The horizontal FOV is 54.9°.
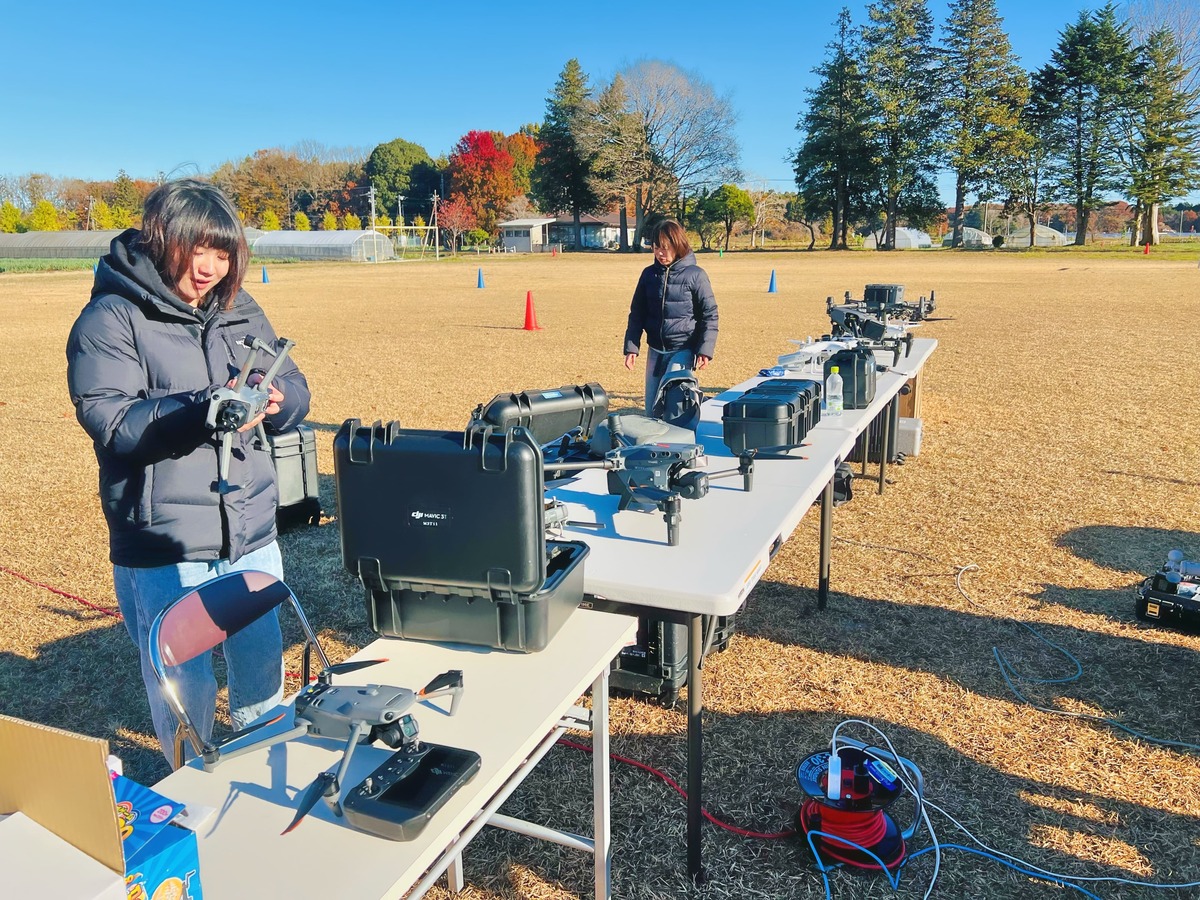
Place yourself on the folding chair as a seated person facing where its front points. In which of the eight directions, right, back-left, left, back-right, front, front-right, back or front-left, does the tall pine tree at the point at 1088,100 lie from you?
left

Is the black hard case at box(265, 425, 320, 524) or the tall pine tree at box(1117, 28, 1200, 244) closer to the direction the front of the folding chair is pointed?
the tall pine tree

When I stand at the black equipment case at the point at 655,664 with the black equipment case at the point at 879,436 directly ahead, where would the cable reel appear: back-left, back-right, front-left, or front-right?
back-right

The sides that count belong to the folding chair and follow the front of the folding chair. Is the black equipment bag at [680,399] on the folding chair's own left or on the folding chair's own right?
on the folding chair's own left

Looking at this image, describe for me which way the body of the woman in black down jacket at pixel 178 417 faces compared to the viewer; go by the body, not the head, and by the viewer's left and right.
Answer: facing the viewer and to the right of the viewer

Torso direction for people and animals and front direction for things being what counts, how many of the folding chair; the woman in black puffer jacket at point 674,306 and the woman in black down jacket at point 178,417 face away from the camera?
0

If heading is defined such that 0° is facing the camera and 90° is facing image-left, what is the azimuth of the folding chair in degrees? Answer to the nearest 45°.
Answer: approximately 315°

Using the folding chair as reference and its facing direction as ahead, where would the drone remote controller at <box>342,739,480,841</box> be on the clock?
The drone remote controller is roughly at 1 o'clock from the folding chair.

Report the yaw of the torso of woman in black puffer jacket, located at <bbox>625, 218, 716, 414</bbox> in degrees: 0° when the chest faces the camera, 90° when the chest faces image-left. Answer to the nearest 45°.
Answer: approximately 45°

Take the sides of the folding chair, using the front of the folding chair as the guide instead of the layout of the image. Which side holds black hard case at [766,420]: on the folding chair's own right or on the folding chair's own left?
on the folding chair's own left

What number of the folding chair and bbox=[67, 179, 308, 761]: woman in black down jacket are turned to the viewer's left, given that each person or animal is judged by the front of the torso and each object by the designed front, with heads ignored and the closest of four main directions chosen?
0

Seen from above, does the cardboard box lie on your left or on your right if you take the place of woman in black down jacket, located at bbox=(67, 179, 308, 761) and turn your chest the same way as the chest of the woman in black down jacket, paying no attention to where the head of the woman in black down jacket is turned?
on your right
